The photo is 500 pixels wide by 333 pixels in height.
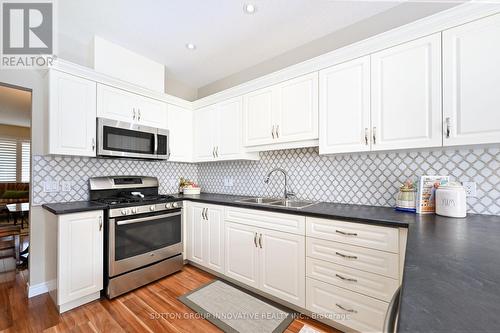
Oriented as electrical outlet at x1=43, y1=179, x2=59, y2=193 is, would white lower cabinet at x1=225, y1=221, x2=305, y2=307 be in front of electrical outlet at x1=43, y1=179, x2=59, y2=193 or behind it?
in front

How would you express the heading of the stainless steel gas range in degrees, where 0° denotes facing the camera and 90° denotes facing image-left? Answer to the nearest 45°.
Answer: approximately 315°

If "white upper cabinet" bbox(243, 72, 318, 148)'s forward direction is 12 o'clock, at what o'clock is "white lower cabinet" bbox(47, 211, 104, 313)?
The white lower cabinet is roughly at 1 o'clock from the white upper cabinet.

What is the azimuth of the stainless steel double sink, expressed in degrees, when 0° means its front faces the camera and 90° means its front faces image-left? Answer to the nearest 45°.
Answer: approximately 45°

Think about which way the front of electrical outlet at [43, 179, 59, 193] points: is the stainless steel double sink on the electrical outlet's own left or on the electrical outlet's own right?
on the electrical outlet's own left

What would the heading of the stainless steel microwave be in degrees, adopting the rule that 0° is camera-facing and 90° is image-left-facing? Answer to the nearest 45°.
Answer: approximately 315°

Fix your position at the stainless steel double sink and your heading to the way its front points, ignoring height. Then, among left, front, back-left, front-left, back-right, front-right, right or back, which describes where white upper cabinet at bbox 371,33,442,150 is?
left

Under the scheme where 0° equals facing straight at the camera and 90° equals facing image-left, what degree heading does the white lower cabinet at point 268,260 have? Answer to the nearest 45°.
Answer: approximately 45°

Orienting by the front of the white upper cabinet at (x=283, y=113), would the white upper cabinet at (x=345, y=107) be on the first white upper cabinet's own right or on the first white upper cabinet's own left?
on the first white upper cabinet's own left

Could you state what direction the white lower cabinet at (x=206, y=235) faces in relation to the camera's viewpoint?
facing the viewer and to the left of the viewer

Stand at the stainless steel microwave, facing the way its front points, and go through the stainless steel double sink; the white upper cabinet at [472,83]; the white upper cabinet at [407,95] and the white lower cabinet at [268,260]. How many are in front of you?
4
